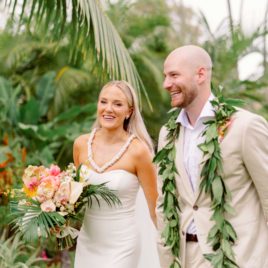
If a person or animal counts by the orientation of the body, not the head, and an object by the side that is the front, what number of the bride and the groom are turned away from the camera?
0

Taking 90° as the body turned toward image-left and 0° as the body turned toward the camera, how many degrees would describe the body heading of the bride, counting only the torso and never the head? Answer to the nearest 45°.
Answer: approximately 45°

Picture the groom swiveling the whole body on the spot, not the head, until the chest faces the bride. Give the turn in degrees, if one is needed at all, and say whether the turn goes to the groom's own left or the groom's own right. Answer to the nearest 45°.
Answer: approximately 90° to the groom's own right

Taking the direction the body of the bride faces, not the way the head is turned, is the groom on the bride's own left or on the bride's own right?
on the bride's own left

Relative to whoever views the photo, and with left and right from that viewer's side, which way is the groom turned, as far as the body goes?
facing the viewer and to the left of the viewer
